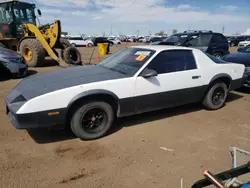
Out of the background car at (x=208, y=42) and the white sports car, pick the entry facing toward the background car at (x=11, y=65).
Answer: the background car at (x=208, y=42)

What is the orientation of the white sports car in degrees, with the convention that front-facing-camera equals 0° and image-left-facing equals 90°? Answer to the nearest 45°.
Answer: approximately 45°

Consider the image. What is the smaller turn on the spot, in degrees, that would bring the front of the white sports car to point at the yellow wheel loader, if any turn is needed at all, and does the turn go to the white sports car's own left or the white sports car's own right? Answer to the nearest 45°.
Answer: approximately 90° to the white sports car's own right

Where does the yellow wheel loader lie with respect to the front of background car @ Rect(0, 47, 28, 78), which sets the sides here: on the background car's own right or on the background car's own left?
on the background car's own left

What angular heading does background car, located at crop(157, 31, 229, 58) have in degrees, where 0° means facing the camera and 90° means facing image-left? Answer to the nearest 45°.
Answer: approximately 45°

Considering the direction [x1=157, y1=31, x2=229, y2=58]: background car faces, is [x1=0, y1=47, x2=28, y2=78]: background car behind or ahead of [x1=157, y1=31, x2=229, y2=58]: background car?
ahead

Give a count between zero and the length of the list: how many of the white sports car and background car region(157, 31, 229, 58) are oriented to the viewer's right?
0

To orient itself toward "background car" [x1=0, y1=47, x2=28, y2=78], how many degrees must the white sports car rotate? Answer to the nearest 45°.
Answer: approximately 90° to its right

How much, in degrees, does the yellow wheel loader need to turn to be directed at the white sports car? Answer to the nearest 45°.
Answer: approximately 45° to its right
